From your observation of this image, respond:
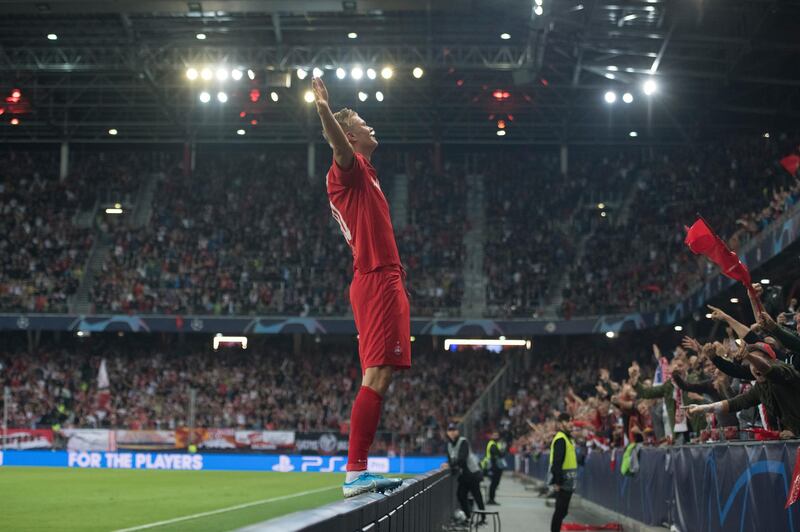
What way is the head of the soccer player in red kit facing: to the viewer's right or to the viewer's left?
to the viewer's right

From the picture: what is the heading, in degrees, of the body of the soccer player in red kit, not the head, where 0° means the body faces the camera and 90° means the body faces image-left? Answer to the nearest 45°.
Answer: approximately 270°
